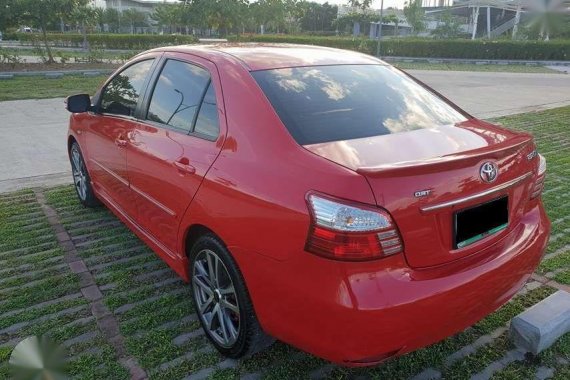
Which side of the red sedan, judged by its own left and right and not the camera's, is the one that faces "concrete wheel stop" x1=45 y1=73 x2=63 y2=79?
front

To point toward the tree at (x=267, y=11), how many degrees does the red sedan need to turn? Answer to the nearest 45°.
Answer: approximately 45° to its right

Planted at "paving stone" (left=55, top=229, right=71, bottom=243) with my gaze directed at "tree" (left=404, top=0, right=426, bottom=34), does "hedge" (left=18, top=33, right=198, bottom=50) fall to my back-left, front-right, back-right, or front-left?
front-left

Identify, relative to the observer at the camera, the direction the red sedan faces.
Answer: facing away from the viewer and to the left of the viewer

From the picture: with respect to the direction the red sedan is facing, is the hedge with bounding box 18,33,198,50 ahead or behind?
ahead

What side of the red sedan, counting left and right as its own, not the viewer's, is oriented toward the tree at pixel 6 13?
front

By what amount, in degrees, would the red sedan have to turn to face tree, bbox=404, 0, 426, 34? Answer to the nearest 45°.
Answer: approximately 45° to its right

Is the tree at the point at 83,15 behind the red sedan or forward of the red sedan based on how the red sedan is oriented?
forward
